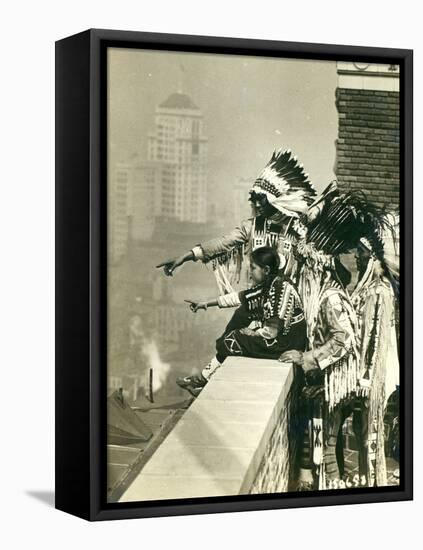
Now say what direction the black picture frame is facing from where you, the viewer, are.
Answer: facing the viewer and to the right of the viewer
